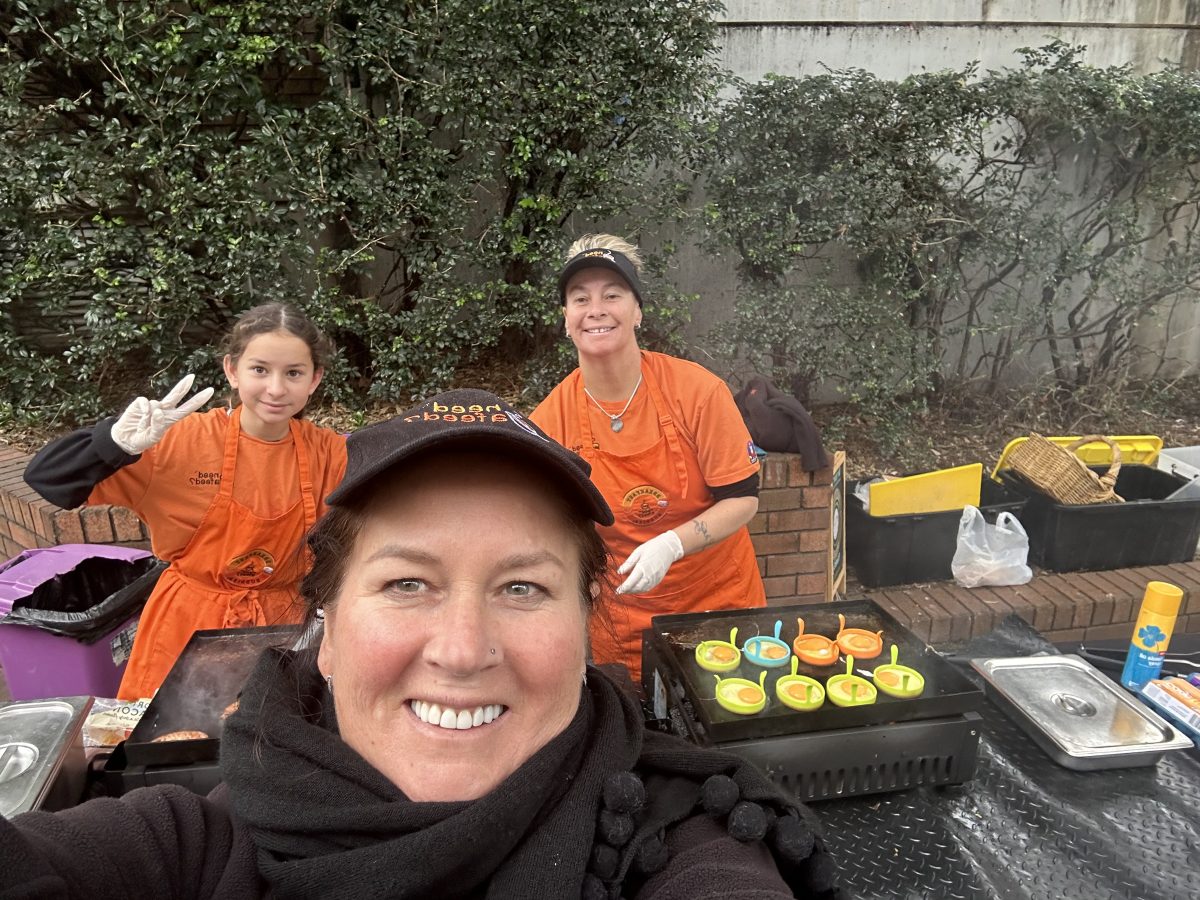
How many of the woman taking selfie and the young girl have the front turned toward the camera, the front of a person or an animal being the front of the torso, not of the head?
2

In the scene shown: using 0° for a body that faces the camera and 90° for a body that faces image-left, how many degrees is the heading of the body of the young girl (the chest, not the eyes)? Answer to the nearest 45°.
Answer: approximately 0°

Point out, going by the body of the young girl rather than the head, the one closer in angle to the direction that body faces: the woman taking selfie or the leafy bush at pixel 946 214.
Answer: the woman taking selfie

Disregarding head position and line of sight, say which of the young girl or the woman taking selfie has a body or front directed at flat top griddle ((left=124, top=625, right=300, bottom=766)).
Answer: the young girl

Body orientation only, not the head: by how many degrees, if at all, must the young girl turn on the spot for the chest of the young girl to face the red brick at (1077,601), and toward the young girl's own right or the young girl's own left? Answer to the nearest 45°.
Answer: approximately 90° to the young girl's own left

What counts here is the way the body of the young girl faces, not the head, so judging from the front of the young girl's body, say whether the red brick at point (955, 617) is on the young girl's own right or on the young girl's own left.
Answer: on the young girl's own left

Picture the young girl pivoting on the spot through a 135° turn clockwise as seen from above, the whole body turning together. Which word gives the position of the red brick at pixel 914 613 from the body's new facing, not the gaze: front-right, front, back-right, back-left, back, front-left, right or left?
back-right

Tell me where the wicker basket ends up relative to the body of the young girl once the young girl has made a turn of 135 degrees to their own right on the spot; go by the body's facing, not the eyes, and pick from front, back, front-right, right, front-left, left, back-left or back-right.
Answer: back-right
